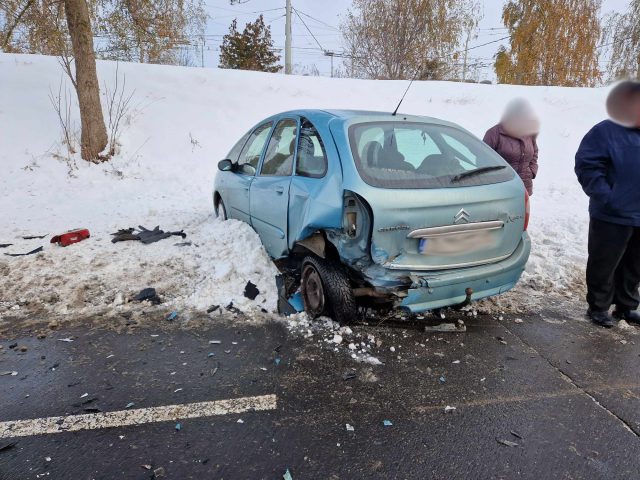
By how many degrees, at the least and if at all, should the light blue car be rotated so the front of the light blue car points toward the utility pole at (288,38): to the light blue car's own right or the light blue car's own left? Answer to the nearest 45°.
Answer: approximately 45° to the light blue car's own right

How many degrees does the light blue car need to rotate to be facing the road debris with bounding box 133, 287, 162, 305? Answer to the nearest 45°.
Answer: approximately 45° to its left

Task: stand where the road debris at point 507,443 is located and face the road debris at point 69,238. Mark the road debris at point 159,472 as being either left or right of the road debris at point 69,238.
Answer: left

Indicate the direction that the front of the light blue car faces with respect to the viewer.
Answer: facing away from the viewer and to the left of the viewer

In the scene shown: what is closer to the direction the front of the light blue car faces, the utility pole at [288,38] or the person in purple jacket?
the utility pole

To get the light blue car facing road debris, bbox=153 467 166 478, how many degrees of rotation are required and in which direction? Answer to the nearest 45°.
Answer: approximately 90° to its left

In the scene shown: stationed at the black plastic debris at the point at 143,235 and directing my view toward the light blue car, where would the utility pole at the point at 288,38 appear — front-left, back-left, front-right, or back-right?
back-left

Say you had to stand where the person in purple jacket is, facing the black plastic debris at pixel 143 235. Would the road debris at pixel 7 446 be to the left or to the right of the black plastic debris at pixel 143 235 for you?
left

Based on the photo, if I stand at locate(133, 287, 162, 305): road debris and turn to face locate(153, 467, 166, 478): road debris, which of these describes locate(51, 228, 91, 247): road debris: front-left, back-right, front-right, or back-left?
back-right

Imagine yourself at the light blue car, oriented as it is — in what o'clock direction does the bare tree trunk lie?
The bare tree trunk is roughly at 12 o'clock from the light blue car.
